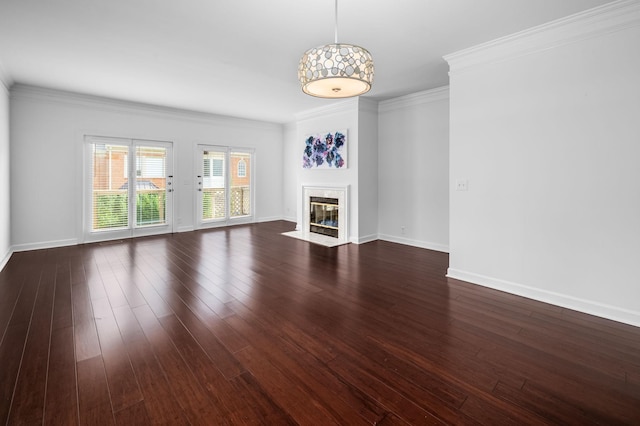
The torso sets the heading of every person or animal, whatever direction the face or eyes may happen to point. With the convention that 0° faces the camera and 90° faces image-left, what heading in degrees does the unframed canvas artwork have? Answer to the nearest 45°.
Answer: approximately 45°

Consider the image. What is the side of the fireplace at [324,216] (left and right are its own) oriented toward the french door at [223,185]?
right

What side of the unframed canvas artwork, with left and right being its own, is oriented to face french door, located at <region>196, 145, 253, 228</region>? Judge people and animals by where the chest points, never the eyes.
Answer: right

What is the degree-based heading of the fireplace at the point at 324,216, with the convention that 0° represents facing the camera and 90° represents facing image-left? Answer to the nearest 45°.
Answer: approximately 45°

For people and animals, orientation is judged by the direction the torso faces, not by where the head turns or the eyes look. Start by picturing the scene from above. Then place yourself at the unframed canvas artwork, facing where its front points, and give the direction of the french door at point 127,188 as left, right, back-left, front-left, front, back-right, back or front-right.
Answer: front-right
